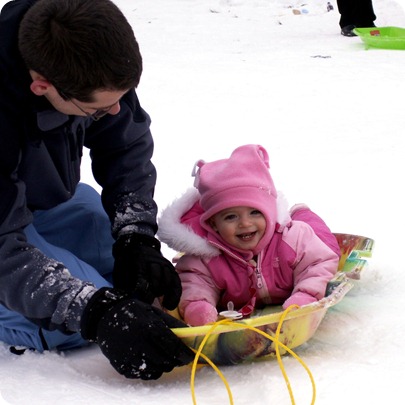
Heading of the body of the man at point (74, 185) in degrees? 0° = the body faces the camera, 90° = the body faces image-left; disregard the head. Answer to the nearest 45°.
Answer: approximately 315°
